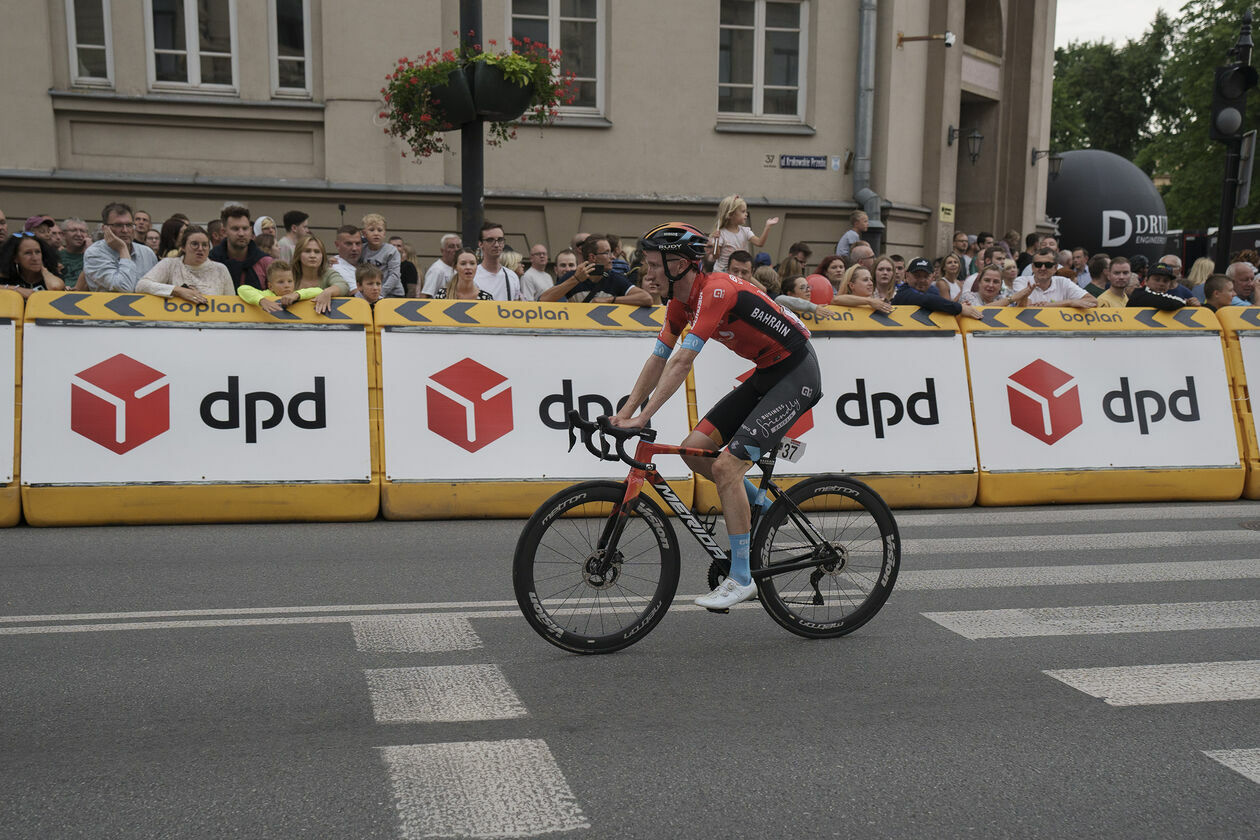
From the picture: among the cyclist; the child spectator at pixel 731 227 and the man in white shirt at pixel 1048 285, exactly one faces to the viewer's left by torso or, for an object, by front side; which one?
the cyclist

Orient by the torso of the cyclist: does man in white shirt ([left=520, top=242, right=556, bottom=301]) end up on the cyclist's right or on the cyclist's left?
on the cyclist's right

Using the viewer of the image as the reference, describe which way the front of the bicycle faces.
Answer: facing to the left of the viewer

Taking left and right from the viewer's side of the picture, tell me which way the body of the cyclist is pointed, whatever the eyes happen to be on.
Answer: facing to the left of the viewer

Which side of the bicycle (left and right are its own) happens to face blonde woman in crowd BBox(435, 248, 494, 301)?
right

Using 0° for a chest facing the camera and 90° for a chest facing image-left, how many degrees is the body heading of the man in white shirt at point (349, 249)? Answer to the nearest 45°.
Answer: approximately 315°

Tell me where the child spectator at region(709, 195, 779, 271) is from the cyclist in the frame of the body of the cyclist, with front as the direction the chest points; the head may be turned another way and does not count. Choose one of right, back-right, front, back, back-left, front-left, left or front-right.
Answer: right

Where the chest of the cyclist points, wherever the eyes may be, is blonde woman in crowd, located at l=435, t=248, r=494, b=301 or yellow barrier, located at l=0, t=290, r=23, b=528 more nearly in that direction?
the yellow barrier

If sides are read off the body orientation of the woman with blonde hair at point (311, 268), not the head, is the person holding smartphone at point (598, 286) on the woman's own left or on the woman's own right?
on the woman's own left

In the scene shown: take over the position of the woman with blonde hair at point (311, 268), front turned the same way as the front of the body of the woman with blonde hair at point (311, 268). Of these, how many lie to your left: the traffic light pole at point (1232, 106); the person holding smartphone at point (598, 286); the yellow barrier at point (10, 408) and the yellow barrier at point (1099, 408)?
3

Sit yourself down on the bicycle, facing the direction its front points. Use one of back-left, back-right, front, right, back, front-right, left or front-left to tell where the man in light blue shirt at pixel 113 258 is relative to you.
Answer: front-right

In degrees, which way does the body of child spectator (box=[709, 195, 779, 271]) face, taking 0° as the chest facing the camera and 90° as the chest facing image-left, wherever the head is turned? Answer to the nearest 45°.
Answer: approximately 315°

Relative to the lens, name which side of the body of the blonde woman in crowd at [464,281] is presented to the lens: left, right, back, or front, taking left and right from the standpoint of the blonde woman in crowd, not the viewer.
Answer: front
